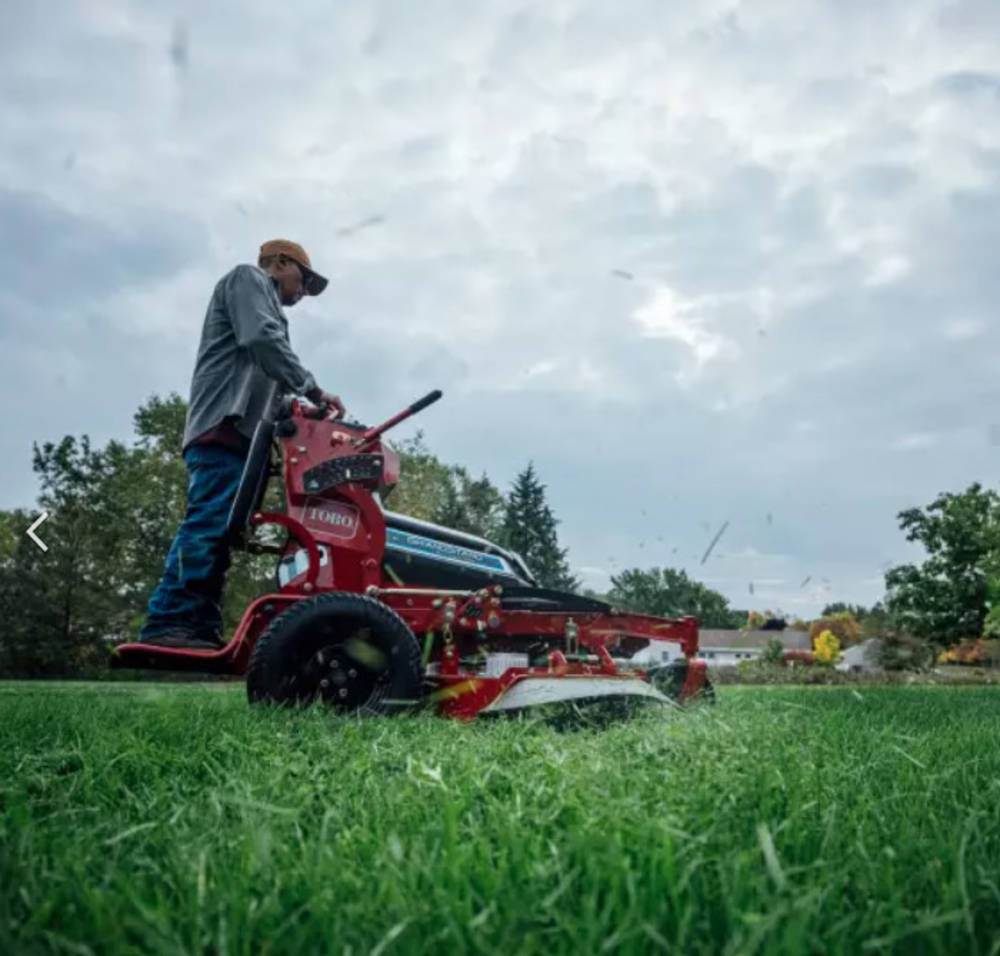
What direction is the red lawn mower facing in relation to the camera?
to the viewer's right

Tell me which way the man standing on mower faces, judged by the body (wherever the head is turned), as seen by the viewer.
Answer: to the viewer's right

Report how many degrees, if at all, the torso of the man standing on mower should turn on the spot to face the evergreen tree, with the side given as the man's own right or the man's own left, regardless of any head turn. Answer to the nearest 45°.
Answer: approximately 90° to the man's own left

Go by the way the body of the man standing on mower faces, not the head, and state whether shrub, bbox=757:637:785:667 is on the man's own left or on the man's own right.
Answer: on the man's own left

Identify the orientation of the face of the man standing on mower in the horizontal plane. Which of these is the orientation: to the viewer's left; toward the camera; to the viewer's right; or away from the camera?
to the viewer's right
